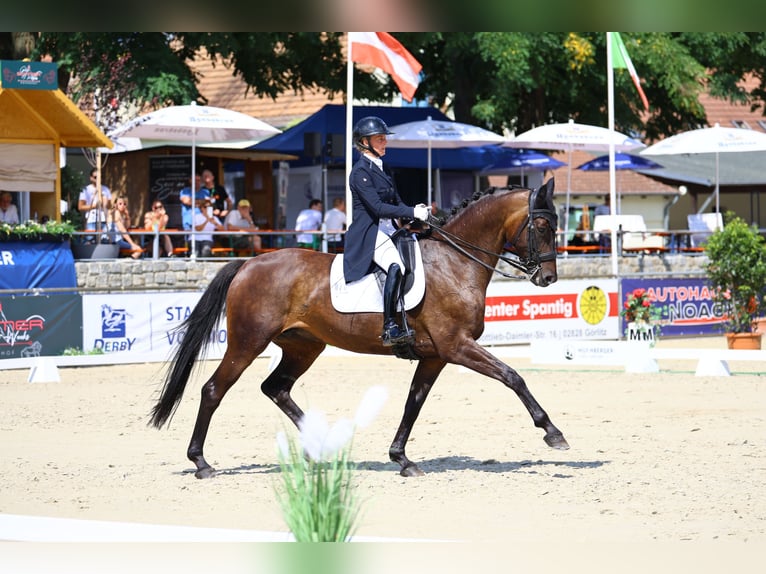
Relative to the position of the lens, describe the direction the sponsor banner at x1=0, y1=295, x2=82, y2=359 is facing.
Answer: facing the viewer

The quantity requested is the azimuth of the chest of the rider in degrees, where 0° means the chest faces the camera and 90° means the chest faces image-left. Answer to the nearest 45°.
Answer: approximately 270°

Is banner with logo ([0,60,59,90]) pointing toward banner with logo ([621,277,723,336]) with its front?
no

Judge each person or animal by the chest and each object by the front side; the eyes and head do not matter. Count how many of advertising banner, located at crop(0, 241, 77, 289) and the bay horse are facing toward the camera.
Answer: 1

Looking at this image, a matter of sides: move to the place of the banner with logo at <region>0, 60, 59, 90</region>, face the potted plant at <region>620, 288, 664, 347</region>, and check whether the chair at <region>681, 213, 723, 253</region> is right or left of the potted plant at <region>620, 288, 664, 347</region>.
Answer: left

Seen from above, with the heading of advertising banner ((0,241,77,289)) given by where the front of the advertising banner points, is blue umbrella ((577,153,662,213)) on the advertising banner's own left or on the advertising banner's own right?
on the advertising banner's own left

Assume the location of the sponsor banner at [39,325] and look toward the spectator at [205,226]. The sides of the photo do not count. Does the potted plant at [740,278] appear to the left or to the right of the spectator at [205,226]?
right

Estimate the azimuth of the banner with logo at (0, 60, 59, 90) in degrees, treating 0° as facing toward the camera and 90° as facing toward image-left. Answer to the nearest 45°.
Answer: approximately 0°

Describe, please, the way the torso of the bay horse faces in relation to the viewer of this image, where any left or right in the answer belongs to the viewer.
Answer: facing to the right of the viewer

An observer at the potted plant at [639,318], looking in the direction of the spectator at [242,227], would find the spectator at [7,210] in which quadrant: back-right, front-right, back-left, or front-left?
front-left

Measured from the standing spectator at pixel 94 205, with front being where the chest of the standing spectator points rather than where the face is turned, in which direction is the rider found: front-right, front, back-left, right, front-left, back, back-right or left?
front

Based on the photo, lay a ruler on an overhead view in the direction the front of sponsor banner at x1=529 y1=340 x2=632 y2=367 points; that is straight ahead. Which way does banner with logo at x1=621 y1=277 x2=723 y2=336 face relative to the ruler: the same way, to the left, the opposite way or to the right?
the same way

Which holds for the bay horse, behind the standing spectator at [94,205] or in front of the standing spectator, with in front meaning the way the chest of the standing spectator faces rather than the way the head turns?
in front

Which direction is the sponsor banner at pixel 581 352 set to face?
toward the camera

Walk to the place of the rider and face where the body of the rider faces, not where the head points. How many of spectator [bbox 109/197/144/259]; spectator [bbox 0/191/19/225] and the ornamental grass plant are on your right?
1

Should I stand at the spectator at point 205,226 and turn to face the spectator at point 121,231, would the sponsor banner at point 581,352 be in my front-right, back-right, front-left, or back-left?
back-left

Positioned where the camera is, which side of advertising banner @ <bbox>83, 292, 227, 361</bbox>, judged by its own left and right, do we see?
front

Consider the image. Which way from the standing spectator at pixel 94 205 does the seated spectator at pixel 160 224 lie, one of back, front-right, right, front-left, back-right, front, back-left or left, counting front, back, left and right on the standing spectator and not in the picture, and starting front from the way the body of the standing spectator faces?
front-left

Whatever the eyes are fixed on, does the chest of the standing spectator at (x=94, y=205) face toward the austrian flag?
no

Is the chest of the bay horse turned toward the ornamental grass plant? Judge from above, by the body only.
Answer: no

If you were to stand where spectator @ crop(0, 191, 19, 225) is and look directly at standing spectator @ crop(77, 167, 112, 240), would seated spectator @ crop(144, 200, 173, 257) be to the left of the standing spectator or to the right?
right
